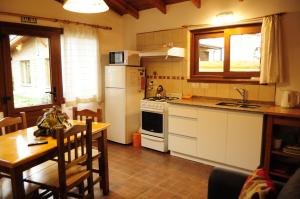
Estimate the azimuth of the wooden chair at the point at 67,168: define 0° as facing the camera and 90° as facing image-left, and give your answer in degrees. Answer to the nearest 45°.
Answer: approximately 135°

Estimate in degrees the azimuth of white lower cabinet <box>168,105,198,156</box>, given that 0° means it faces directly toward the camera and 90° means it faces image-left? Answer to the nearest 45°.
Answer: approximately 45°

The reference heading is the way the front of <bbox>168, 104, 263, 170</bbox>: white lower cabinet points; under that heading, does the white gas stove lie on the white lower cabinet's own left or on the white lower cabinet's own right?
on the white lower cabinet's own right

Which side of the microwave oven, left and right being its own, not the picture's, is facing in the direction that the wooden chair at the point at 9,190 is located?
front

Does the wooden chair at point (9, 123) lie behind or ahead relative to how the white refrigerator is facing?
ahead

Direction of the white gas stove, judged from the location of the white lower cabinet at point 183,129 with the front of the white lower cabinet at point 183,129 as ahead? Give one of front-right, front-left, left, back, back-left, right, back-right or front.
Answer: right

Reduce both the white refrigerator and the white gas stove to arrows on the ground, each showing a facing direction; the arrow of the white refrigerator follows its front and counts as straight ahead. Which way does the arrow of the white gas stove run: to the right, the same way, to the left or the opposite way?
the same way

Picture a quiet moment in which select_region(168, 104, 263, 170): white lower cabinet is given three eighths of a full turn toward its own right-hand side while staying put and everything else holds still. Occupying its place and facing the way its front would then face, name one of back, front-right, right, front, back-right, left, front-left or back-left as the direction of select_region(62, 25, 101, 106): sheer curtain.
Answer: left

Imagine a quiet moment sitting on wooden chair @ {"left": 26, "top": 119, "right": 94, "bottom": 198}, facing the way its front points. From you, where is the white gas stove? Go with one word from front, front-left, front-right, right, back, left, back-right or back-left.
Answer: right

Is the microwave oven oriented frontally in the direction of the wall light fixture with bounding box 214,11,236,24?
no

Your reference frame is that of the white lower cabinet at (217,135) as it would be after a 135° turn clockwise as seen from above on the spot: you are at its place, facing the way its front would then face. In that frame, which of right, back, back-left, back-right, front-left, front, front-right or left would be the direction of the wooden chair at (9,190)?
back-left

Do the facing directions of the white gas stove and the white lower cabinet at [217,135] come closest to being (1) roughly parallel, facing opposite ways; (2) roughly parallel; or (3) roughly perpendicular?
roughly parallel

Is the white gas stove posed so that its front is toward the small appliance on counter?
no
